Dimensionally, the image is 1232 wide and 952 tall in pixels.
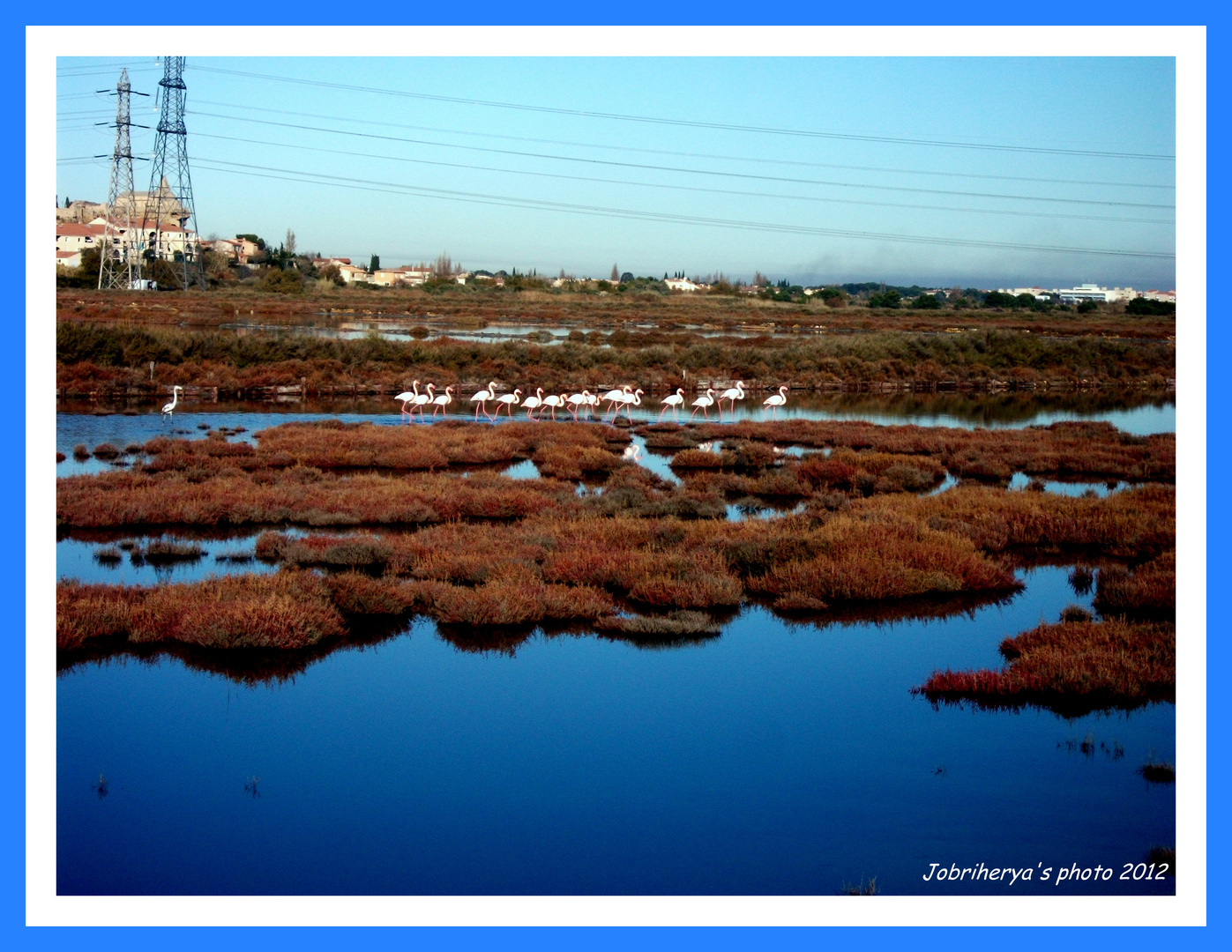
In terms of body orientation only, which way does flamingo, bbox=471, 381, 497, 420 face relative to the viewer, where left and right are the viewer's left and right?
facing to the right of the viewer

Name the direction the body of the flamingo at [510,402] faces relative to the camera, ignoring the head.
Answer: to the viewer's right

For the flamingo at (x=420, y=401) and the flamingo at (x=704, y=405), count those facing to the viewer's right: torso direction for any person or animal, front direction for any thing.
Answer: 2

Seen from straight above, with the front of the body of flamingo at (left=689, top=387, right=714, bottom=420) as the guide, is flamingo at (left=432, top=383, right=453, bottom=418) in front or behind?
behind

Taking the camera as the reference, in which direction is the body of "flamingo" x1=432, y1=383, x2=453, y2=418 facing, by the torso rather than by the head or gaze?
to the viewer's right

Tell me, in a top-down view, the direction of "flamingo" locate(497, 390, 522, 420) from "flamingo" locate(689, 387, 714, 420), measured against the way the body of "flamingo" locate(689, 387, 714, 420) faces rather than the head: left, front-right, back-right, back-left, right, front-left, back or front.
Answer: back

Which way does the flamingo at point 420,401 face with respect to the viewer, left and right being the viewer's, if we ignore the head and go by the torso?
facing to the right of the viewer

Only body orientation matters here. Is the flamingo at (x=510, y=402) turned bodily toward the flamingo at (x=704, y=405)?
yes

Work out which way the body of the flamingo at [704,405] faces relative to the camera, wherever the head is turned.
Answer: to the viewer's right
